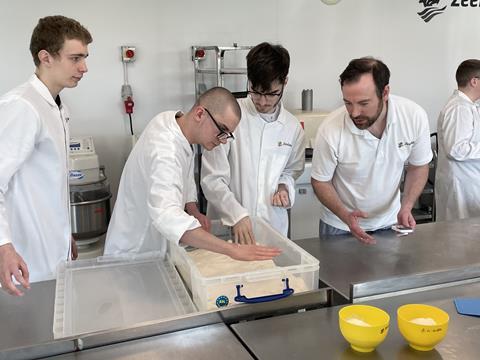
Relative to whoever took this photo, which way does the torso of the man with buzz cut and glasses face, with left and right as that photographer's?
facing to the right of the viewer

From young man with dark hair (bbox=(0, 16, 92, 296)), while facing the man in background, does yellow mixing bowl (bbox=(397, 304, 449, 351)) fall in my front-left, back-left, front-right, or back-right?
front-right

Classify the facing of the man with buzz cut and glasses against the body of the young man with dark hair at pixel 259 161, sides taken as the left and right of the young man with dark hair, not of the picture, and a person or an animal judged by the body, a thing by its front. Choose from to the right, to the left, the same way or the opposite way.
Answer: to the left

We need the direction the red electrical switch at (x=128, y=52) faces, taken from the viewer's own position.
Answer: facing the viewer

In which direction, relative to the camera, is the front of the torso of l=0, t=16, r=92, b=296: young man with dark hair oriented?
to the viewer's right

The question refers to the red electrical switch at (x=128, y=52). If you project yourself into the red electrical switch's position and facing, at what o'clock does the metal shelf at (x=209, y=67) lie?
The metal shelf is roughly at 9 o'clock from the red electrical switch.

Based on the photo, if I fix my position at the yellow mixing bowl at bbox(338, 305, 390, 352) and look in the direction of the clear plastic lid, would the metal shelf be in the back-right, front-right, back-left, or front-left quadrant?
front-right

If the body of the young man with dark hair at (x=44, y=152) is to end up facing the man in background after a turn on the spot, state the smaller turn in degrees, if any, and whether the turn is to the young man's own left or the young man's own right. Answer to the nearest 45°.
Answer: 0° — they already face them

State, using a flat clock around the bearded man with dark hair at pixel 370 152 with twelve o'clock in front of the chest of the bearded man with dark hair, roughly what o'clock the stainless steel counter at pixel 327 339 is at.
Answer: The stainless steel counter is roughly at 12 o'clock from the bearded man with dark hair.

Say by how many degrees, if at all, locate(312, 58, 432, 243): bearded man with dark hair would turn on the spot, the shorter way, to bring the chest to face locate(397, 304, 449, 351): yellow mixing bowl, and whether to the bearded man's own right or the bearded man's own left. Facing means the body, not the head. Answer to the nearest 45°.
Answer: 0° — they already face it

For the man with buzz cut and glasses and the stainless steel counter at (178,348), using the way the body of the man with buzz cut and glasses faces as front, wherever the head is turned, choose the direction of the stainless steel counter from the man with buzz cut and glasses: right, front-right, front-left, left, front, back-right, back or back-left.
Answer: right

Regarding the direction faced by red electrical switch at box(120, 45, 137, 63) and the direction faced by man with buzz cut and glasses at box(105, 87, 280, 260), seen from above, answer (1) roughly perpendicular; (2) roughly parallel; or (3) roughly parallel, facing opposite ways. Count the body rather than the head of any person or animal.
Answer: roughly perpendicular

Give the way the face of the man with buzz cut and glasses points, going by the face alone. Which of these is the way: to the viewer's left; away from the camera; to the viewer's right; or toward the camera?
to the viewer's right
